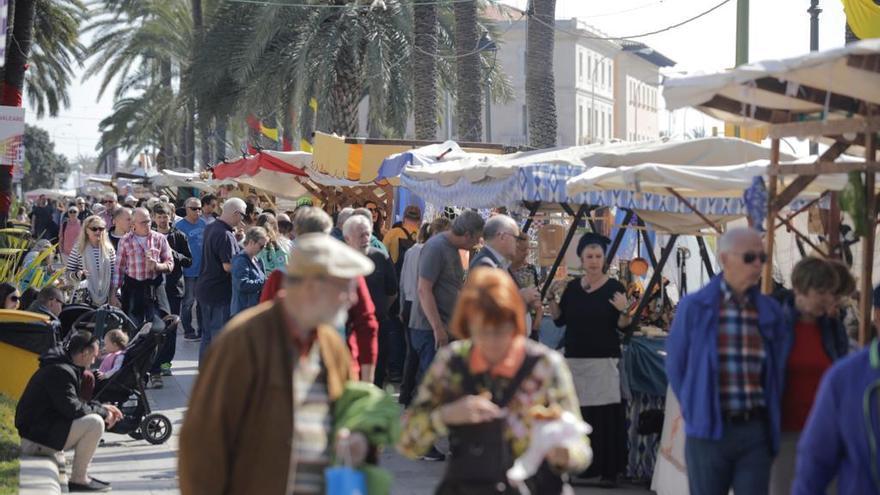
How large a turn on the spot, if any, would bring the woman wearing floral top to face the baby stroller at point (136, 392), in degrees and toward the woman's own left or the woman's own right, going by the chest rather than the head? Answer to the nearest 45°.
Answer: approximately 135° to the woman's own right

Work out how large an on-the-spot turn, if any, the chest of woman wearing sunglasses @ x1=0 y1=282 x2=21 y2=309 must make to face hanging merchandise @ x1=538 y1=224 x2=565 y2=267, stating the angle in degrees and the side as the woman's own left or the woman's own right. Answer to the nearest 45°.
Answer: approximately 45° to the woman's own left

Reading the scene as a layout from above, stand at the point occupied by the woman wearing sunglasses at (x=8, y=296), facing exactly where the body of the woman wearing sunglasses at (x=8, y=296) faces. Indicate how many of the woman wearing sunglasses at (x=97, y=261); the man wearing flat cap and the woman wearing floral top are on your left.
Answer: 1

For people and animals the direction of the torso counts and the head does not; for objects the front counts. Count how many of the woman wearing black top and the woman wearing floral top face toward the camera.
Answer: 2

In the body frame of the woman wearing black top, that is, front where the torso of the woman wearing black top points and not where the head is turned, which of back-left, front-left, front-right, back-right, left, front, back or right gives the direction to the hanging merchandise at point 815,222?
back-left

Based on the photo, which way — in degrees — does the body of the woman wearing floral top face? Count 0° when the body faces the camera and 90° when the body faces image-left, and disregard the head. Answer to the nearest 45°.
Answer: approximately 0°

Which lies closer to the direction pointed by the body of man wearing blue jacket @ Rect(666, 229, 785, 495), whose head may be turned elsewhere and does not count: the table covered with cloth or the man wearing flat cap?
the man wearing flat cap

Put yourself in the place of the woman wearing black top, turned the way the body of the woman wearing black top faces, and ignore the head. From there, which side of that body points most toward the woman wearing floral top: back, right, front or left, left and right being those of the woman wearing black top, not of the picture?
front

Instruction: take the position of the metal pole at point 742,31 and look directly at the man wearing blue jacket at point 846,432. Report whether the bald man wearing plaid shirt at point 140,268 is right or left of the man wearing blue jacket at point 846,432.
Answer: right

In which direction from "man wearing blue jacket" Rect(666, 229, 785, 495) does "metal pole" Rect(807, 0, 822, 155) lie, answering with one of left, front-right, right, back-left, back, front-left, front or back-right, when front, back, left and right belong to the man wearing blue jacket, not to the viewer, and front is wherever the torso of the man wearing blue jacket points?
back-left

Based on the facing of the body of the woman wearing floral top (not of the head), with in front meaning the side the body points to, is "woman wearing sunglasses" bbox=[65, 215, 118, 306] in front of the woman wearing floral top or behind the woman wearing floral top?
behind
